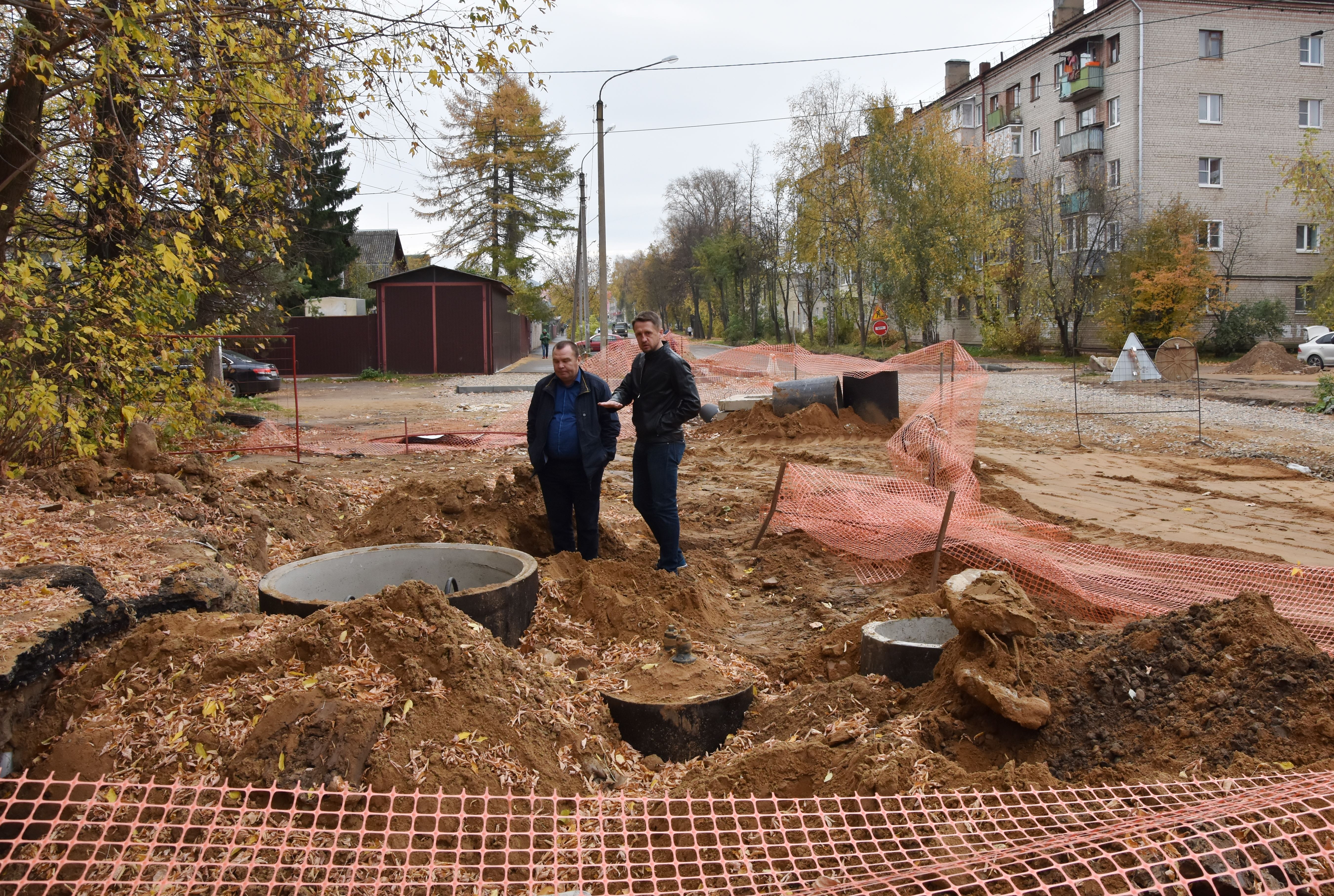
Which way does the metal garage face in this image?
toward the camera

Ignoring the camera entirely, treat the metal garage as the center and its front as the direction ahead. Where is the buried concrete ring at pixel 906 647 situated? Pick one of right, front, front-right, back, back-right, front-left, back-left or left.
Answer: front

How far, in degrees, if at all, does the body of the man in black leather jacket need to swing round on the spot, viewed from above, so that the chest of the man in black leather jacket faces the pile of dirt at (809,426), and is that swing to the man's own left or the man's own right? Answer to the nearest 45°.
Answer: approximately 135° to the man's own right

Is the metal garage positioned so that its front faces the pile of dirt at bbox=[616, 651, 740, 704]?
yes

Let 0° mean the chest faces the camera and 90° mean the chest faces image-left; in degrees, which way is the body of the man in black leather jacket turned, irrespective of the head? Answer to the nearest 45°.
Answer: approximately 45°

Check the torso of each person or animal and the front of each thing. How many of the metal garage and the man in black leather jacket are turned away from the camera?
0

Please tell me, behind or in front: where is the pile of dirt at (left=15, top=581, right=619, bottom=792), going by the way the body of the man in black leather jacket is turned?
in front

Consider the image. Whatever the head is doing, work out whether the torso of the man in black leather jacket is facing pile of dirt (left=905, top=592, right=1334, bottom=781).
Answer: no

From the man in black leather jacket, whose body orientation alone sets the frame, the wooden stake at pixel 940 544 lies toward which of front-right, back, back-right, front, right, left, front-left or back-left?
back-left

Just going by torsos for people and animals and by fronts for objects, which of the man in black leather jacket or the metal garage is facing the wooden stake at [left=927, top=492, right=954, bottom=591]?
the metal garage

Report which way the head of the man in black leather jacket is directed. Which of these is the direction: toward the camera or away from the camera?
toward the camera

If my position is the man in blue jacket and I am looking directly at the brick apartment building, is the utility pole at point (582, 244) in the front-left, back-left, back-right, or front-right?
front-left

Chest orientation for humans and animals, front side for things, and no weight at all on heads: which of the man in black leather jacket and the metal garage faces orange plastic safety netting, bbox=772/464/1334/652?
the metal garage

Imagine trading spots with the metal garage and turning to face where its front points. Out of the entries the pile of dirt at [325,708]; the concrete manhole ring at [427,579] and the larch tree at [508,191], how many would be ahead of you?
2

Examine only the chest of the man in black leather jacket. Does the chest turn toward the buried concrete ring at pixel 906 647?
no

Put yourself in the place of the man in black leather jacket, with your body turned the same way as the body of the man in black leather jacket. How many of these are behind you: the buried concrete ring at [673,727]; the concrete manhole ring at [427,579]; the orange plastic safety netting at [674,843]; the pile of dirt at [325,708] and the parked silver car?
1

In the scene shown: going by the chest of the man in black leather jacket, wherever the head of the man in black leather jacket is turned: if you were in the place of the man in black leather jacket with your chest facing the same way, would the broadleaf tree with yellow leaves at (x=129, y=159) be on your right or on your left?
on your right
